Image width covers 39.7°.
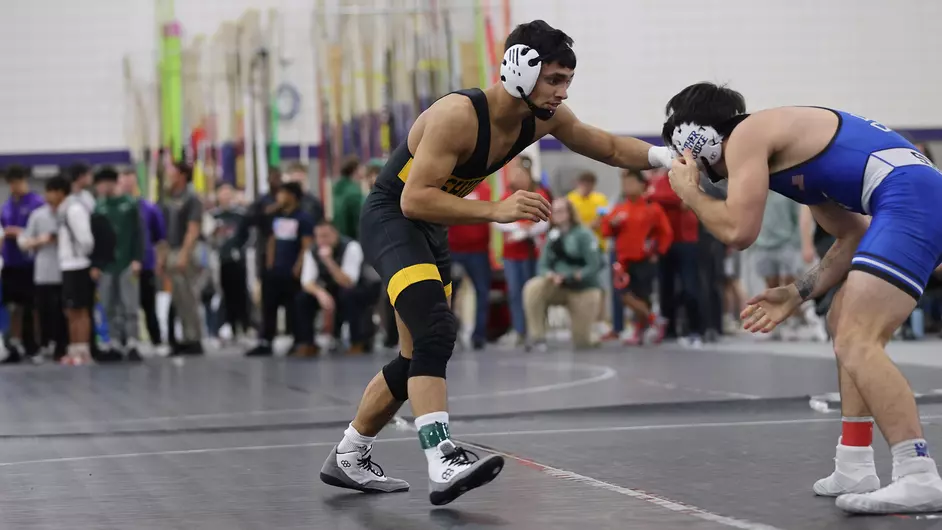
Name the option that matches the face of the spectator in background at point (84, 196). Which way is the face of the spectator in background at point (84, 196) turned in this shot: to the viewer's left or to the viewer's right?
to the viewer's right

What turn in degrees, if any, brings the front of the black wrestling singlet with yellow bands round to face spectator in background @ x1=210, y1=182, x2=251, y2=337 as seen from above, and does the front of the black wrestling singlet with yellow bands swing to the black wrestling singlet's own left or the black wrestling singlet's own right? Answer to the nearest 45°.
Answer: approximately 135° to the black wrestling singlet's own left

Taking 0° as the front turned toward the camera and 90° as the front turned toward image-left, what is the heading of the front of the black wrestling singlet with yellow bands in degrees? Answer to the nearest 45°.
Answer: approximately 315°

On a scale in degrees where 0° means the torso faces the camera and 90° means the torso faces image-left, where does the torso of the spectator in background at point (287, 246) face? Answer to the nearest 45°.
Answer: approximately 45°

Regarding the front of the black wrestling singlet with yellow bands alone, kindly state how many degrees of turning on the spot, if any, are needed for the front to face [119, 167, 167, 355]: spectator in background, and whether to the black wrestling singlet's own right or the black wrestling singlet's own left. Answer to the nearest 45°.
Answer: approximately 135° to the black wrestling singlet's own left

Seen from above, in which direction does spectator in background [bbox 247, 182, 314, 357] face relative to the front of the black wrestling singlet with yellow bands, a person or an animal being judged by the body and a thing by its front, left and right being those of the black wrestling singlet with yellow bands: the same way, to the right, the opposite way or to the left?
to the right

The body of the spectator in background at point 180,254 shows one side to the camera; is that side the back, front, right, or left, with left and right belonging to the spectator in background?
left
